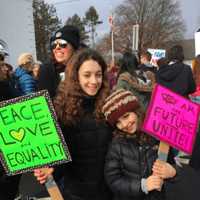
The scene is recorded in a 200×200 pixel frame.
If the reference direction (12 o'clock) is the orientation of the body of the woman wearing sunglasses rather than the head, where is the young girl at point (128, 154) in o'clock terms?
The young girl is roughly at 10 o'clock from the woman wearing sunglasses.

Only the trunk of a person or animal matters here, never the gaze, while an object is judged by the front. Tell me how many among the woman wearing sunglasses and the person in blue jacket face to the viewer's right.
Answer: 1

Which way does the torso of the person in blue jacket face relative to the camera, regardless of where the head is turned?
to the viewer's right

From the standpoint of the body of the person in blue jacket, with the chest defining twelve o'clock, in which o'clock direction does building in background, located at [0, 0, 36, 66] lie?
The building in background is roughly at 9 o'clock from the person in blue jacket.

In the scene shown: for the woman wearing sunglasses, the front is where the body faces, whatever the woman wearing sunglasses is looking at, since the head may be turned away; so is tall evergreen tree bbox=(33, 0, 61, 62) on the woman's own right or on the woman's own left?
on the woman's own right

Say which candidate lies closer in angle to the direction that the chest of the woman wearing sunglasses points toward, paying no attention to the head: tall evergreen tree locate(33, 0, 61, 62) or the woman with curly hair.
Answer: the woman with curly hair
